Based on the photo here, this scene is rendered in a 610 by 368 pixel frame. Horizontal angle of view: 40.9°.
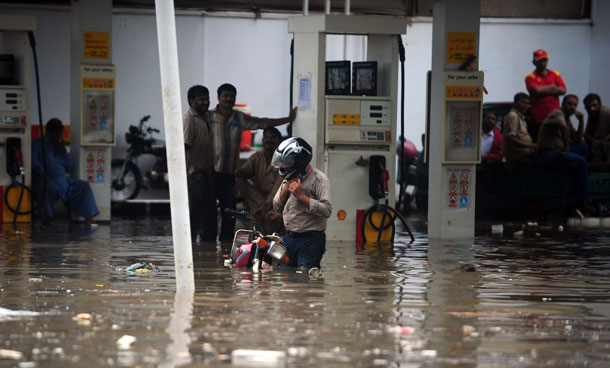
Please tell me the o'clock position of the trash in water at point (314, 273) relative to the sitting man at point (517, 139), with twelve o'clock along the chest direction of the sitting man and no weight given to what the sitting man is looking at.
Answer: The trash in water is roughly at 2 o'clock from the sitting man.

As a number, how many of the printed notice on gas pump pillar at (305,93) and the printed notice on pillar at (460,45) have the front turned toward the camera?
2

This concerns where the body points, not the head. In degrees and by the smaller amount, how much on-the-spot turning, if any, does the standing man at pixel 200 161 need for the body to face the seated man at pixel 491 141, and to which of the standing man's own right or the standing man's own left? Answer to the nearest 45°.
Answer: approximately 90° to the standing man's own left

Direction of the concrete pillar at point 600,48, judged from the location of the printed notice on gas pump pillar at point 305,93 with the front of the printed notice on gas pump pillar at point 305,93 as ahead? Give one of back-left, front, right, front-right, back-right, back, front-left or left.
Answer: back-left

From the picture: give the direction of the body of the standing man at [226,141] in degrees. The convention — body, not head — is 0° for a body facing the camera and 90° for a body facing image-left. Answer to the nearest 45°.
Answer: approximately 0°

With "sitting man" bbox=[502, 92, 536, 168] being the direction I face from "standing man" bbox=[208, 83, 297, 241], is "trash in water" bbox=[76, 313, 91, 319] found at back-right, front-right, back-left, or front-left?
back-right
